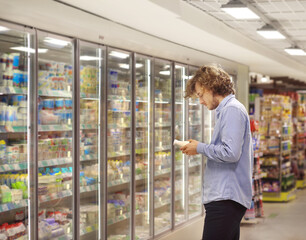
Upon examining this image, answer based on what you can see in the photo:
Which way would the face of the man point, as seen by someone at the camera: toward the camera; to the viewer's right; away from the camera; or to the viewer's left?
to the viewer's left

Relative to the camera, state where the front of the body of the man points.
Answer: to the viewer's left

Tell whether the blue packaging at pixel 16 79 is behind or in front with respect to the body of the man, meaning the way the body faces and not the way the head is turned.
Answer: in front

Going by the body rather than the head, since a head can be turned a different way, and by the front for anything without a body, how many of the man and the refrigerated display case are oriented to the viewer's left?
1

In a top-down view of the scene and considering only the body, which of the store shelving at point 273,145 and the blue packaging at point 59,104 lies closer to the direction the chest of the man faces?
the blue packaging

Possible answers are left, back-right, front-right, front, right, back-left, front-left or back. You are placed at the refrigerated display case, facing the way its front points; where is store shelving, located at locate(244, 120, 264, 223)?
left

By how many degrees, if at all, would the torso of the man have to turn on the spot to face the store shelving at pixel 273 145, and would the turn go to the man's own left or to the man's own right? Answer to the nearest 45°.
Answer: approximately 90° to the man's own right

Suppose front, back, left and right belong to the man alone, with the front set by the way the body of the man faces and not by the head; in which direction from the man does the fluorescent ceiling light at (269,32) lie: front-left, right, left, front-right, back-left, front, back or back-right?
right
